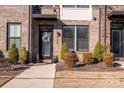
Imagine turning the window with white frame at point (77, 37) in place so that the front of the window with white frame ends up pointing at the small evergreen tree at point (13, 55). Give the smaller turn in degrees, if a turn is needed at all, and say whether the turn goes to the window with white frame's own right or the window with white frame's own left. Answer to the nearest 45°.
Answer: approximately 45° to the window with white frame's own right

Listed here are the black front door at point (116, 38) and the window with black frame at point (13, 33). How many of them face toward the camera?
2

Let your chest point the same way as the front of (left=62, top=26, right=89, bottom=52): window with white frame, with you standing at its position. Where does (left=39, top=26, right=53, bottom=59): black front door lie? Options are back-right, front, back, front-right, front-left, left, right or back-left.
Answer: right

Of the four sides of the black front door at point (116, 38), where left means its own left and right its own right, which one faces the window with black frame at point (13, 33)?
right

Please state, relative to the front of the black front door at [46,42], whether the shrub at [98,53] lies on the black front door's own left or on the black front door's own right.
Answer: on the black front door's own left

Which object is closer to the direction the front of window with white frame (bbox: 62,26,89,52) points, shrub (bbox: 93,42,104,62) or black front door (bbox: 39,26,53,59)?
the shrub

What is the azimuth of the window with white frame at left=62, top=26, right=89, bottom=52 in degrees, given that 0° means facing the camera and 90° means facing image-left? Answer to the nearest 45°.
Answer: approximately 0°

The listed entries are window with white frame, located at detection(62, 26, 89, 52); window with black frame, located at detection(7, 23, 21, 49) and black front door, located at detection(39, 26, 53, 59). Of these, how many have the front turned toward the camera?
3

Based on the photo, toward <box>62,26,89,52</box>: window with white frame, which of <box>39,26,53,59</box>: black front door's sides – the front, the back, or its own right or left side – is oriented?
left

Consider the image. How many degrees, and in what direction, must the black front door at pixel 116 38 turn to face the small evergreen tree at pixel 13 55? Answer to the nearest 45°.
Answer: approximately 45° to its right
